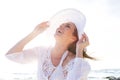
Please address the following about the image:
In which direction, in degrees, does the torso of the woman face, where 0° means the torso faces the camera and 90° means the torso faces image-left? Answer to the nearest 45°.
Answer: approximately 45°
